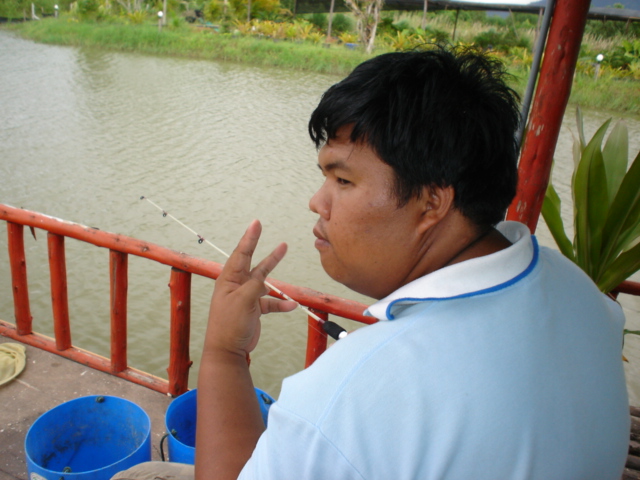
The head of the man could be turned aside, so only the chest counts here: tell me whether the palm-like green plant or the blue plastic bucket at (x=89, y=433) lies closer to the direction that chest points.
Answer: the blue plastic bucket

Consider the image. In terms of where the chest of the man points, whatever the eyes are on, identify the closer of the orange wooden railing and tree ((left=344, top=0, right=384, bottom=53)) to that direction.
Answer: the orange wooden railing

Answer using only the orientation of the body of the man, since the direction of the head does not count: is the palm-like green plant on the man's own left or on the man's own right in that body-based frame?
on the man's own right

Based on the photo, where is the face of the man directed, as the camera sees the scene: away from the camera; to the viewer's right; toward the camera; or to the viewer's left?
to the viewer's left

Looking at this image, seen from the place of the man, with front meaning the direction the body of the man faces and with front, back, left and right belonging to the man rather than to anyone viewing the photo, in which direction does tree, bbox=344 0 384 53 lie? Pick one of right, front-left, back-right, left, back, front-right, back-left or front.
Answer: front-right

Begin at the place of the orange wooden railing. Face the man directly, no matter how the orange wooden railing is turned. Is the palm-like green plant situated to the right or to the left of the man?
left

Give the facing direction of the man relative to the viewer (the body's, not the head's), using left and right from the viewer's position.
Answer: facing away from the viewer and to the left of the viewer

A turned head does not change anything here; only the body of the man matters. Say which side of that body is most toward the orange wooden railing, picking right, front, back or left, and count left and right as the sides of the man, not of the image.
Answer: front
